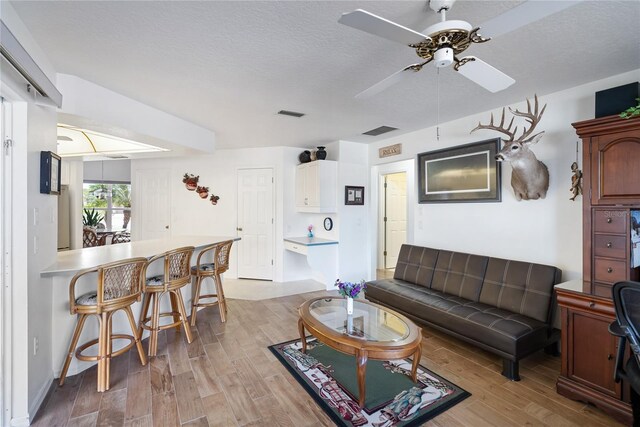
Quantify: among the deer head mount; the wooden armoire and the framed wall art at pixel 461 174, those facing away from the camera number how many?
0

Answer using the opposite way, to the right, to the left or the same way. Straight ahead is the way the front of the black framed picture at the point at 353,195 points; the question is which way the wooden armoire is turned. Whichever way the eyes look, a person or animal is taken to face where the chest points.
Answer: to the right

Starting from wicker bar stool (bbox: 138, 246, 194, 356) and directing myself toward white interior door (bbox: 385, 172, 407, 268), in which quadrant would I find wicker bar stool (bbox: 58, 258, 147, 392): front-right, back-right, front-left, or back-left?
back-right

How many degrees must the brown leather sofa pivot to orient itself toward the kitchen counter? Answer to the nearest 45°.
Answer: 0° — it already faces it

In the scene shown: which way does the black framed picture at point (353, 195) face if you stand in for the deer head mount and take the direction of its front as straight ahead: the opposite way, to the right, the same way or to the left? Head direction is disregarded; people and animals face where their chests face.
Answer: to the left

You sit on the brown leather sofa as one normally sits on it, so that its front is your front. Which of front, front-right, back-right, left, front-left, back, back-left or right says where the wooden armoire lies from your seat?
left

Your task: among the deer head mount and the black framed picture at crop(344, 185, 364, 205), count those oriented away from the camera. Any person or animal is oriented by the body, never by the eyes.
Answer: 0

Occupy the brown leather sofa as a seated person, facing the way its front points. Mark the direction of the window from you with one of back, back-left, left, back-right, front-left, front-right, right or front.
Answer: front-right

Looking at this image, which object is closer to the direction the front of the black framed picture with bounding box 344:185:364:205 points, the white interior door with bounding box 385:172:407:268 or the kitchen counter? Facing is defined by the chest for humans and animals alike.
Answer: the kitchen counter

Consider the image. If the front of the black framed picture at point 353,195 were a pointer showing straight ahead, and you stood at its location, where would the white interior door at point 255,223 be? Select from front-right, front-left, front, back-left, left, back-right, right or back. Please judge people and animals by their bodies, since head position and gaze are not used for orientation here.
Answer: right

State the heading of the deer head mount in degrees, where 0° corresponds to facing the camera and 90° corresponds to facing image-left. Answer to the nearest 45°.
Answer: approximately 45°

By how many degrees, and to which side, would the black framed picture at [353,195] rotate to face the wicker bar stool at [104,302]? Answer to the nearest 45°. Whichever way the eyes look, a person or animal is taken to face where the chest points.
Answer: approximately 45° to its right

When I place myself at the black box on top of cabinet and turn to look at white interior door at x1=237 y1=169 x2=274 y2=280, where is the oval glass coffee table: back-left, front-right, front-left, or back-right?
front-left

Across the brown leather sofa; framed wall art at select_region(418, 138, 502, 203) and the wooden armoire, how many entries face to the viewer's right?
0

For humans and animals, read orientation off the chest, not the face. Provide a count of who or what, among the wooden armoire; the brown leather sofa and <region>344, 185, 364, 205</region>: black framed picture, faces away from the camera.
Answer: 0

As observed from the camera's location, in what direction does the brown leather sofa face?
facing the viewer and to the left of the viewer

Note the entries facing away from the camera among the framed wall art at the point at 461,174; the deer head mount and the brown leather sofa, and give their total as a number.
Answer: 0

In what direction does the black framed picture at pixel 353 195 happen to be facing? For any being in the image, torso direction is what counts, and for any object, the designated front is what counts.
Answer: toward the camera
